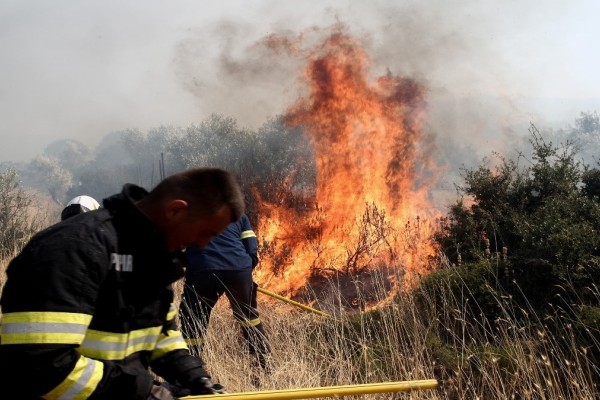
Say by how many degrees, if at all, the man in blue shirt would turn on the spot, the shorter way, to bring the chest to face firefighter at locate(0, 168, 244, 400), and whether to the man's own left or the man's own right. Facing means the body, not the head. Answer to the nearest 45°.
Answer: approximately 180°

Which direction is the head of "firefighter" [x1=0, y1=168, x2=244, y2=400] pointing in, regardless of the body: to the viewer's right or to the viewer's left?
to the viewer's right

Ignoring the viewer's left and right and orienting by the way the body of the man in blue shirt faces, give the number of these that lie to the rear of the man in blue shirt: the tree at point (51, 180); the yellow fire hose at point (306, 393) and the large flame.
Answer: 1

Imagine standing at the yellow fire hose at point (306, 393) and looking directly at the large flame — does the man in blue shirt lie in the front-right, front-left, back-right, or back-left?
front-left
